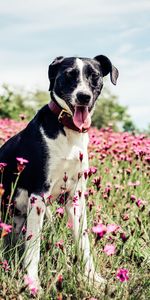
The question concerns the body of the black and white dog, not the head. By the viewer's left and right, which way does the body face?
facing the viewer and to the right of the viewer
